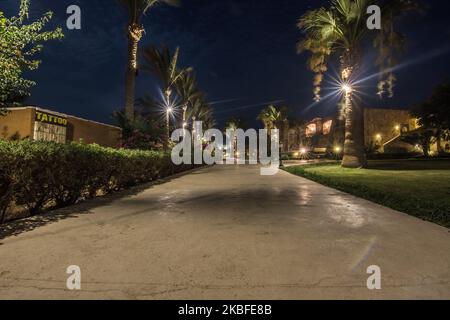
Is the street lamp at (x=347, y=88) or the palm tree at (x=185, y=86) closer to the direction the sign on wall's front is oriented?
the street lamp

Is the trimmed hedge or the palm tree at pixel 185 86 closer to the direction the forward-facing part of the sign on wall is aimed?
the trimmed hedge

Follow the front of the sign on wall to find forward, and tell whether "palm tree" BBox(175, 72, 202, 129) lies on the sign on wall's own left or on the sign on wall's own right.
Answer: on the sign on wall's own left

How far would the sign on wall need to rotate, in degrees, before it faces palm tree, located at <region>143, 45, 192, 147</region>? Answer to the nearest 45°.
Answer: approximately 90° to its left

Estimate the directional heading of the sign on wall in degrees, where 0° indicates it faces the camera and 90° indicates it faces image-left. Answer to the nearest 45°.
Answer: approximately 315°

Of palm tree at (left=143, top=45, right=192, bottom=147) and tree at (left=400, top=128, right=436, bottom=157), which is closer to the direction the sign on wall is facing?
the tree

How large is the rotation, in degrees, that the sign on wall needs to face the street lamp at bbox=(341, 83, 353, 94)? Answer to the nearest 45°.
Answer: approximately 45° to its left

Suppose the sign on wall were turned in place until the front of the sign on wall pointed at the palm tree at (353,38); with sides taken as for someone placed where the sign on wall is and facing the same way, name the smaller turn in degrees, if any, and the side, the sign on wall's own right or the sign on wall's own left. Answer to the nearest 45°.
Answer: approximately 45° to the sign on wall's own left
